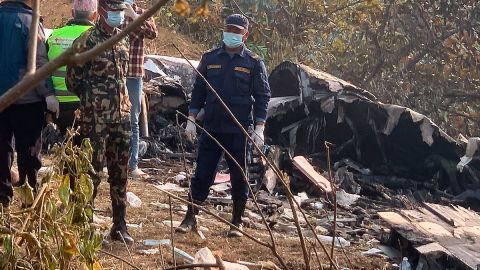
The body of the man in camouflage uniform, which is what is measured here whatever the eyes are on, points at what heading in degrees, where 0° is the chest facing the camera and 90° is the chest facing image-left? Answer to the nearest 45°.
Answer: approximately 315°

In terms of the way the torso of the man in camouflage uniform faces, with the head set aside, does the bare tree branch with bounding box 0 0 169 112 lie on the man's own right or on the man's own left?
on the man's own right

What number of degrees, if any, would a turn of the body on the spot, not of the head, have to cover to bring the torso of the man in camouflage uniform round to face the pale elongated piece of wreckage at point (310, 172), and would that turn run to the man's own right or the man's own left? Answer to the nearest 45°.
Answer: approximately 90° to the man's own left

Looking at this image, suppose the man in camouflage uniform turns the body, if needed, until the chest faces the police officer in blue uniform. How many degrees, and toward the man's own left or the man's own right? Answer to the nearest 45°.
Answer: approximately 90° to the man's own left

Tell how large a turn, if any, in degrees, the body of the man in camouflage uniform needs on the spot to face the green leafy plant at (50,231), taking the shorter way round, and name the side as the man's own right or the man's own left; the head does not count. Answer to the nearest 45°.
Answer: approximately 45° to the man's own right

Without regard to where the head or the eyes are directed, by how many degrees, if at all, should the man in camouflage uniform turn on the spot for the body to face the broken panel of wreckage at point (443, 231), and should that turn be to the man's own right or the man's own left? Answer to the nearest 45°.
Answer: approximately 45° to the man's own left
